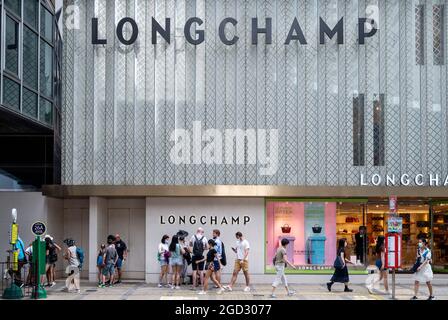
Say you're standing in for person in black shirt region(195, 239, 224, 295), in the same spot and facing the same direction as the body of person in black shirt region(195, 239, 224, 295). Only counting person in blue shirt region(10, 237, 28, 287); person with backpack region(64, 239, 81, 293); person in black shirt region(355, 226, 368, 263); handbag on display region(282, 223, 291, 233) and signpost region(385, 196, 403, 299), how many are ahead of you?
2

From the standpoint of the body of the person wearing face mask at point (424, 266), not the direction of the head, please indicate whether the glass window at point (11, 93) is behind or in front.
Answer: in front

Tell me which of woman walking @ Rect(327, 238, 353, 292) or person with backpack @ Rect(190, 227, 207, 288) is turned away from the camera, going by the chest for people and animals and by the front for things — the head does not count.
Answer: the person with backpack

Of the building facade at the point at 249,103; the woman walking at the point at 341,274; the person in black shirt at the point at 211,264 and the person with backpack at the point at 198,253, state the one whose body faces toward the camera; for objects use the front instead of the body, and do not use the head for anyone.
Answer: the building facade

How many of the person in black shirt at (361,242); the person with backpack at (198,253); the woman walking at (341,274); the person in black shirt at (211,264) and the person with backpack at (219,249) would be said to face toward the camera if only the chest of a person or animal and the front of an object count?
1

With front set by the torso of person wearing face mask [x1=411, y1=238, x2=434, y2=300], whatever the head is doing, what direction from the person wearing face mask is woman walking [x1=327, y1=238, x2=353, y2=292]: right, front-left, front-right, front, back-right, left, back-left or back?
right
